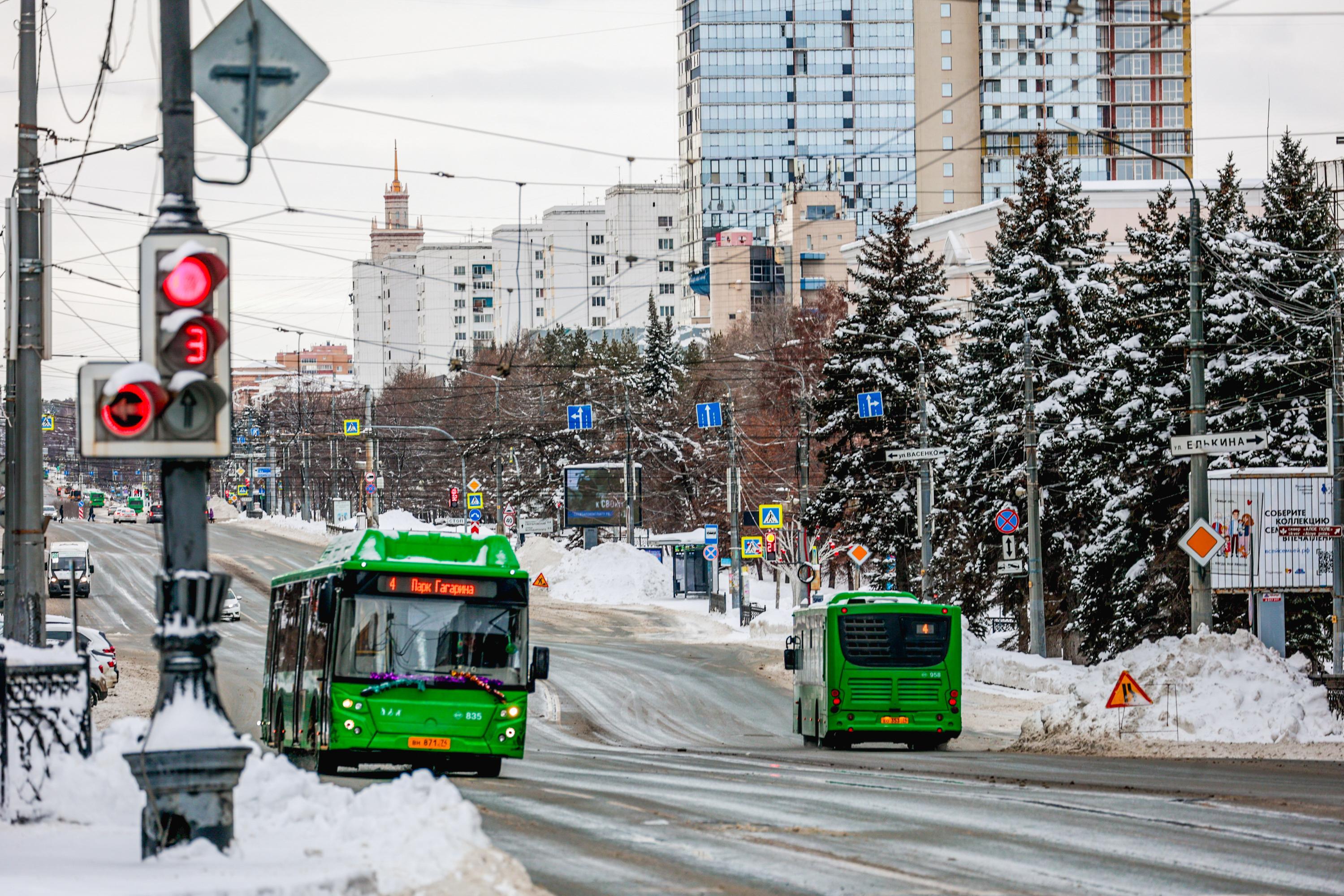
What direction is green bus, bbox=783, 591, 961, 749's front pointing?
away from the camera

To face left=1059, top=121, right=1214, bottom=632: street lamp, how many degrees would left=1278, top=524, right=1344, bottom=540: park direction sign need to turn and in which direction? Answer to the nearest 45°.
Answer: approximately 45° to its right

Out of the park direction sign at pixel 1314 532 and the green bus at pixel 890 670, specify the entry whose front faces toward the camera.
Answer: the park direction sign

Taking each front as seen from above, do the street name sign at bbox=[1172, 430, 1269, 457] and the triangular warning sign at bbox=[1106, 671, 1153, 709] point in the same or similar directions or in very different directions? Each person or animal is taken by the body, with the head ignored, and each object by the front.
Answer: same or similar directions

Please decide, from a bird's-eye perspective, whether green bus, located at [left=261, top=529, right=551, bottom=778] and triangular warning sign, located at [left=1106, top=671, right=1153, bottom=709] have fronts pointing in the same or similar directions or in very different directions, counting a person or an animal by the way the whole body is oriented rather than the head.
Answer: same or similar directions

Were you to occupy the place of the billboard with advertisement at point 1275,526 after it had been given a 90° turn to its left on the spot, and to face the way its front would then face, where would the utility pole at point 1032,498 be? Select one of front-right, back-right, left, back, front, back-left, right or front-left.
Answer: back

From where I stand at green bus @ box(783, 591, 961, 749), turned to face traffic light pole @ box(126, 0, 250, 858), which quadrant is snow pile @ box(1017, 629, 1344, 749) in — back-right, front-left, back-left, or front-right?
front-left

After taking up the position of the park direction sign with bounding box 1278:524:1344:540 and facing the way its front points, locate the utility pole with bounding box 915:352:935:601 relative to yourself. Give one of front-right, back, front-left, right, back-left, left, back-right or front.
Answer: back-right

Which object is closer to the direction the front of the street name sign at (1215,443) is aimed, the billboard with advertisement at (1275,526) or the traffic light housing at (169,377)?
the traffic light housing

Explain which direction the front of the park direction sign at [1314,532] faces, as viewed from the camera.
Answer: facing the viewer

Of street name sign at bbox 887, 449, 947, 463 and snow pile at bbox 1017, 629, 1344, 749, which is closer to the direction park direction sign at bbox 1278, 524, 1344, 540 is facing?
the snow pile

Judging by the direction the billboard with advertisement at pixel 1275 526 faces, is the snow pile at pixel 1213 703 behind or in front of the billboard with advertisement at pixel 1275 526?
in front

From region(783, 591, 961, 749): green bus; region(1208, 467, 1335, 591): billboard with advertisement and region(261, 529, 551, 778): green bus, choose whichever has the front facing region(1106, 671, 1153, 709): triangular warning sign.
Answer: the billboard with advertisement

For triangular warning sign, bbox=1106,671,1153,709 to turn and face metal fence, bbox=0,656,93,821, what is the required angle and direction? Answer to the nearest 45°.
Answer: approximately 45° to its right

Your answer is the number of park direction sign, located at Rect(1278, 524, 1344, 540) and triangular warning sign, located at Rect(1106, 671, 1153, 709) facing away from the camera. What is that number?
0

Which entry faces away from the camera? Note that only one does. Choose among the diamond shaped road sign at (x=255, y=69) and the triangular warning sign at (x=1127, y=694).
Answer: the diamond shaped road sign

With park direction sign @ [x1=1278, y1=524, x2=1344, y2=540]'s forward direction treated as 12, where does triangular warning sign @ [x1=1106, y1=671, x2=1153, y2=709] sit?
The triangular warning sign is roughly at 1 o'clock from the park direction sign.

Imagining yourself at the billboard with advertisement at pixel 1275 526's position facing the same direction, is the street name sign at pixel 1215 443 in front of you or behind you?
in front

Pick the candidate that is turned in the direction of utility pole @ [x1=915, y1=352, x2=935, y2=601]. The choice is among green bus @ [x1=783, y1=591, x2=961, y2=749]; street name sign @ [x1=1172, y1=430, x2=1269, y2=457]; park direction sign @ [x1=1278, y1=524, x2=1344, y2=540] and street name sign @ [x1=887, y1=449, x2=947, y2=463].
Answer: the green bus

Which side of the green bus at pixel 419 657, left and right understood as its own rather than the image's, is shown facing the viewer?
front
